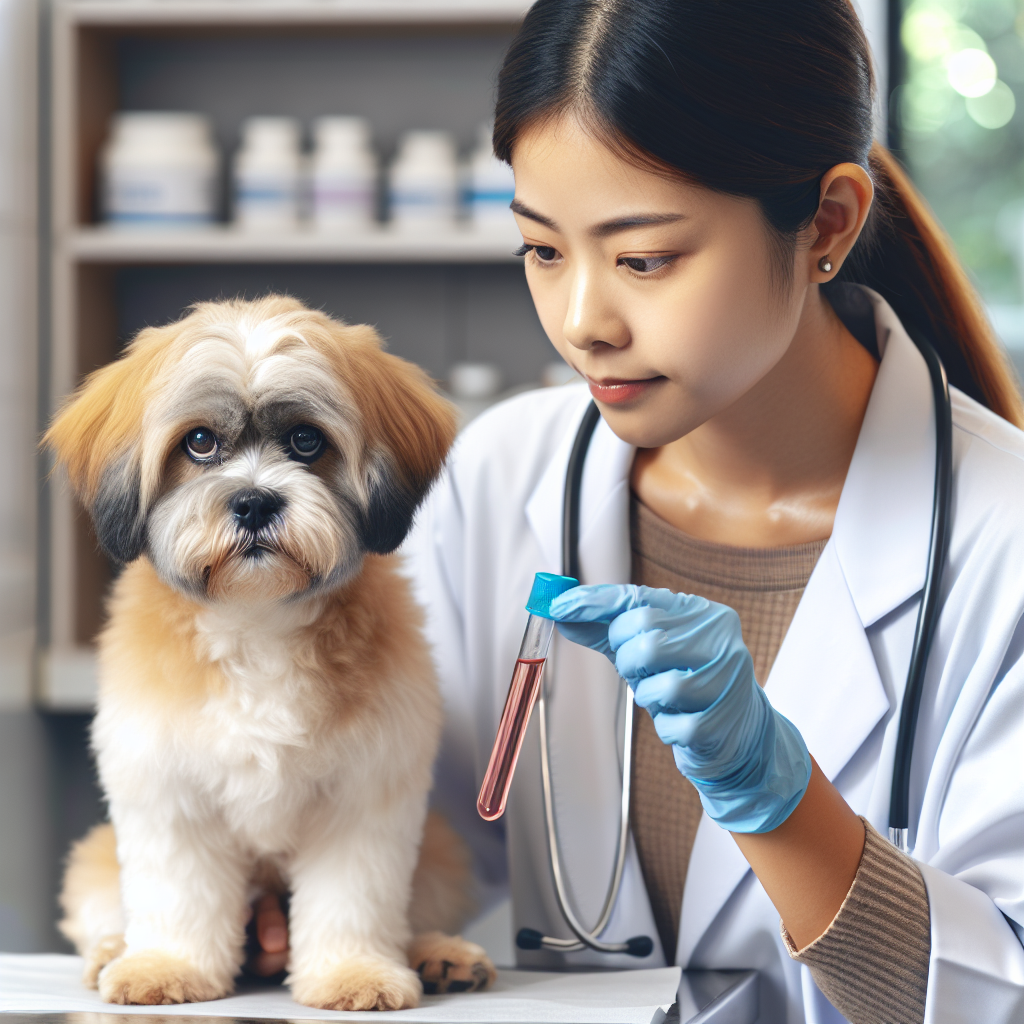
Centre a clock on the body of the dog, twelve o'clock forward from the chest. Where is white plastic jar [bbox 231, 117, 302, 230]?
The white plastic jar is roughly at 6 o'clock from the dog.

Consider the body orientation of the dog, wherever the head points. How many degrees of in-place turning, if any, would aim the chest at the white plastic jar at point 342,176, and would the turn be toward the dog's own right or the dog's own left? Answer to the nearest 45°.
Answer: approximately 180°

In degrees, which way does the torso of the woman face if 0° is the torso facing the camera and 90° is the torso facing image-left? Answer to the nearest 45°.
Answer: approximately 45°

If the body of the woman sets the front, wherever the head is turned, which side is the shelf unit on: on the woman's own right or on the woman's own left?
on the woman's own right

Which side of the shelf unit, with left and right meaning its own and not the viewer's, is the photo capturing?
front

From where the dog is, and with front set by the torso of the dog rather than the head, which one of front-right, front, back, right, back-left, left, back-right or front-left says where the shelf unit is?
back

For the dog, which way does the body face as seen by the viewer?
toward the camera

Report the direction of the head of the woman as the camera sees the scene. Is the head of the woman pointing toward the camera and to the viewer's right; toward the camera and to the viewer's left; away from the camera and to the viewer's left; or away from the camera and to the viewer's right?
toward the camera and to the viewer's left

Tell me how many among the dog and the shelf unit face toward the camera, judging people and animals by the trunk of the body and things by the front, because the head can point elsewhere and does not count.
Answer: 2
